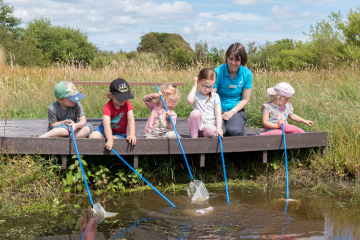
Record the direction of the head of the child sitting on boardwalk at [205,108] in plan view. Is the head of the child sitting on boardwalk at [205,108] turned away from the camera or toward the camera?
toward the camera

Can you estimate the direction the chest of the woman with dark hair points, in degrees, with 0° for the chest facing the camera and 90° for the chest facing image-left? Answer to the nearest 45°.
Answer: approximately 0°

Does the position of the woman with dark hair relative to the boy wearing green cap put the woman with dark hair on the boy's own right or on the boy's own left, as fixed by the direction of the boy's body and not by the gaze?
on the boy's own left

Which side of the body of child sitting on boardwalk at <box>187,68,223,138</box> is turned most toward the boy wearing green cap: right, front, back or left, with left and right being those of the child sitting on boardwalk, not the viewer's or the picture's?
right

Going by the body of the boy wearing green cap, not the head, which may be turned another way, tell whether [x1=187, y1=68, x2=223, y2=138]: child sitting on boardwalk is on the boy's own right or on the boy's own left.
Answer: on the boy's own left

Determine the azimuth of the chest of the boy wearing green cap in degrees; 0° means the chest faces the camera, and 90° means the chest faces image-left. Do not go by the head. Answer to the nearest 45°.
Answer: approximately 0°

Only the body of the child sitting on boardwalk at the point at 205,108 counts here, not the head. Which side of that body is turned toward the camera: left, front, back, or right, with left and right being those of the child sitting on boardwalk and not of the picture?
front

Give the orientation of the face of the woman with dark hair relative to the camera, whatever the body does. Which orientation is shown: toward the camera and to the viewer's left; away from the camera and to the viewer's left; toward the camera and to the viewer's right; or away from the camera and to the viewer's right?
toward the camera and to the viewer's left

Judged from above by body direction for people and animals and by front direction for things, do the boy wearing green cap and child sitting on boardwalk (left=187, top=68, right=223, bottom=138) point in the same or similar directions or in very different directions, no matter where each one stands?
same or similar directions

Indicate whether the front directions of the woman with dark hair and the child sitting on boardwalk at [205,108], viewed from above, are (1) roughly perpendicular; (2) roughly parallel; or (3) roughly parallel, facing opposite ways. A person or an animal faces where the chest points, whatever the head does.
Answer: roughly parallel
